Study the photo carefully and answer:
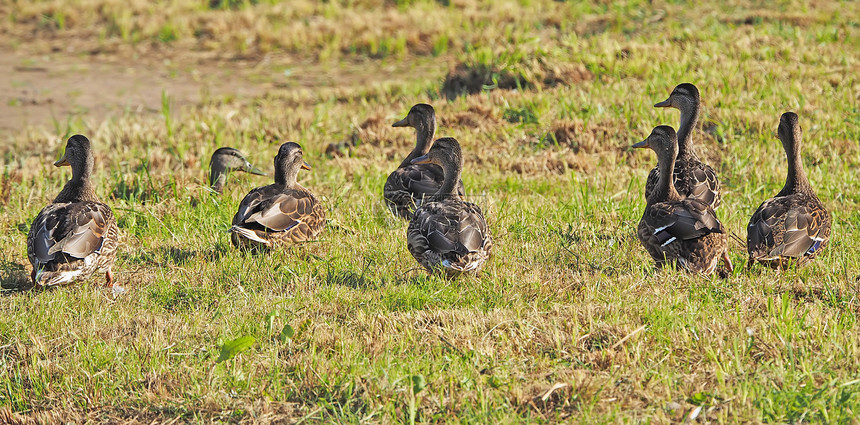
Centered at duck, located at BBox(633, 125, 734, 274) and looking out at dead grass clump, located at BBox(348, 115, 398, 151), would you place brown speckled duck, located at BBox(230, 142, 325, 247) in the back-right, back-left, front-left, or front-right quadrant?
front-left

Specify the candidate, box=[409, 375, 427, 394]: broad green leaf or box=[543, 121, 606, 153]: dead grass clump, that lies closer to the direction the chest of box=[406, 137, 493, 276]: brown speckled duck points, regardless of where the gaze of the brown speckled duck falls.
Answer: the dead grass clump

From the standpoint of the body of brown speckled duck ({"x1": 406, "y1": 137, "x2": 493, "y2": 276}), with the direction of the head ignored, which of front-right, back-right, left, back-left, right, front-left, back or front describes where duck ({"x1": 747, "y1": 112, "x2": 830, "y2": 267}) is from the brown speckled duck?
right

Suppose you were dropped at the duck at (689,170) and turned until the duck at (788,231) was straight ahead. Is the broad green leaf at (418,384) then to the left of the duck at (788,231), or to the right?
right

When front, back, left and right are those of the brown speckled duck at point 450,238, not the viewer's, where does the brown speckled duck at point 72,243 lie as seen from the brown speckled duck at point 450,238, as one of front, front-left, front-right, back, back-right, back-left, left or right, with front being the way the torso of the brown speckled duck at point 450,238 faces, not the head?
left

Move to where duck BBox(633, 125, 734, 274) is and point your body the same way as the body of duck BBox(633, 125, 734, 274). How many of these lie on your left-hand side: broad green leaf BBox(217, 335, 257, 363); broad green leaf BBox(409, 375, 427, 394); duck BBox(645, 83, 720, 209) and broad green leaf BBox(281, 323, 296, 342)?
3

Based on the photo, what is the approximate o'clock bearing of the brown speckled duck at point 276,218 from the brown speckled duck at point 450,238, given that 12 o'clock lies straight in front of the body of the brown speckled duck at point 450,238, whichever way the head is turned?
the brown speckled duck at point 276,218 is roughly at 10 o'clock from the brown speckled duck at point 450,238.

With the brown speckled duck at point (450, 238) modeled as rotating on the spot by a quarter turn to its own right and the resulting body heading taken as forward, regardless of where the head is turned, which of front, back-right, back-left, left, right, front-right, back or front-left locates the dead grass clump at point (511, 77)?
left

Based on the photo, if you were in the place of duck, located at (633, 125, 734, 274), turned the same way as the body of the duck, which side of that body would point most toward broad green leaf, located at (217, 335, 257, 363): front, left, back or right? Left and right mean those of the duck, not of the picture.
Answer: left

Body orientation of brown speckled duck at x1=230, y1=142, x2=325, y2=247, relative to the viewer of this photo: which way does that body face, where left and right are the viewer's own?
facing away from the viewer and to the right of the viewer

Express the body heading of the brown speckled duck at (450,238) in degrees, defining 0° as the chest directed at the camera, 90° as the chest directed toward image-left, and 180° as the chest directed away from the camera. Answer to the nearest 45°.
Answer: approximately 180°

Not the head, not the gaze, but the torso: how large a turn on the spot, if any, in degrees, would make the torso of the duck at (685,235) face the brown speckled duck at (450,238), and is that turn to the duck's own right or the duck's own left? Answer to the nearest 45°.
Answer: approximately 45° to the duck's own left

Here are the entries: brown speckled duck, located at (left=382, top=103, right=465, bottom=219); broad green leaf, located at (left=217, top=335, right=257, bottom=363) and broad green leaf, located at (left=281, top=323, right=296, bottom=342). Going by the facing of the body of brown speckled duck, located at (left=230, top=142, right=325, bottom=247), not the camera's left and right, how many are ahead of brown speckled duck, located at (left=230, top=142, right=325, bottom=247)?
1
